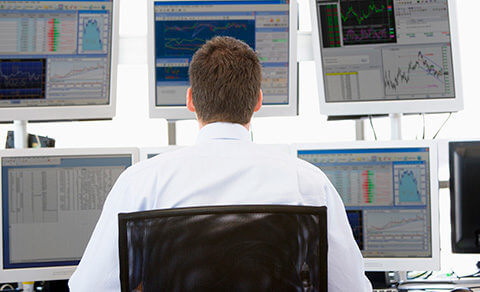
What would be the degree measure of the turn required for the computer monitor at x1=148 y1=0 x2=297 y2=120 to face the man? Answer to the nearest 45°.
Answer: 0° — it already faces them

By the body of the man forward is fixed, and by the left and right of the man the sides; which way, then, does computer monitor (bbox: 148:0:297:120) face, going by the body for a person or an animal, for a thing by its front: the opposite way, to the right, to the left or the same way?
the opposite way

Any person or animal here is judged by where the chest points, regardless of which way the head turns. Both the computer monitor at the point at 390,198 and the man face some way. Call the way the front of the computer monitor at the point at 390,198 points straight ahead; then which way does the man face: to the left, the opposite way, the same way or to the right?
the opposite way

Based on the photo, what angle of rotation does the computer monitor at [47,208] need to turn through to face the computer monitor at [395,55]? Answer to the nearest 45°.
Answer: approximately 90° to its left

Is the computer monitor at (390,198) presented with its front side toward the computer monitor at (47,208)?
no

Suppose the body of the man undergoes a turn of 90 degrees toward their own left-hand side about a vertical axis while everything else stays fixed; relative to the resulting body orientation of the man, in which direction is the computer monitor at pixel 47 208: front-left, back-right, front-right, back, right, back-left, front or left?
front-right

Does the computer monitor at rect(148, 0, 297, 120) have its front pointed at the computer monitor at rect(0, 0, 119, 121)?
no

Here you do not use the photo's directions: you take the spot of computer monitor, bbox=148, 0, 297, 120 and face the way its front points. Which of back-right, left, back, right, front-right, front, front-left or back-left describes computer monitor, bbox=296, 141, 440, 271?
left

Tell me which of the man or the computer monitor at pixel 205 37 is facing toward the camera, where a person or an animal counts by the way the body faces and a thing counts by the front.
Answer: the computer monitor

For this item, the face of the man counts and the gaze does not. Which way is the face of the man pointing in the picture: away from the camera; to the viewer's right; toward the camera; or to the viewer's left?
away from the camera

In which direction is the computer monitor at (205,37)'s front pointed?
toward the camera

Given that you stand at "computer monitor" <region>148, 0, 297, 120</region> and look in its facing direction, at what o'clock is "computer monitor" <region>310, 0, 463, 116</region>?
"computer monitor" <region>310, 0, 463, 116</region> is roughly at 9 o'clock from "computer monitor" <region>148, 0, 297, 120</region>.

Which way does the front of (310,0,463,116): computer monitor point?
toward the camera

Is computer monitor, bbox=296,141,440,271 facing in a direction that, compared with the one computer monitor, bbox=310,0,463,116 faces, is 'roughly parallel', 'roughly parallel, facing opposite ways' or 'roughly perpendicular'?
roughly parallel

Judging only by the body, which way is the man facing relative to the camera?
away from the camera

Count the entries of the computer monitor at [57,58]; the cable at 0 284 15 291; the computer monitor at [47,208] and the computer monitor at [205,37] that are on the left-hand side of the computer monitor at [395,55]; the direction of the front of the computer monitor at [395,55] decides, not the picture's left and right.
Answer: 0

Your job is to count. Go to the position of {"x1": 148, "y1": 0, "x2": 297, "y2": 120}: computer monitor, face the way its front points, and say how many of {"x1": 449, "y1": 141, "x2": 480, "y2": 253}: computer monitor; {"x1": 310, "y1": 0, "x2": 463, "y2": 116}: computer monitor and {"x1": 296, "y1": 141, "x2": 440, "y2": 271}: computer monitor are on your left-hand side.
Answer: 3
